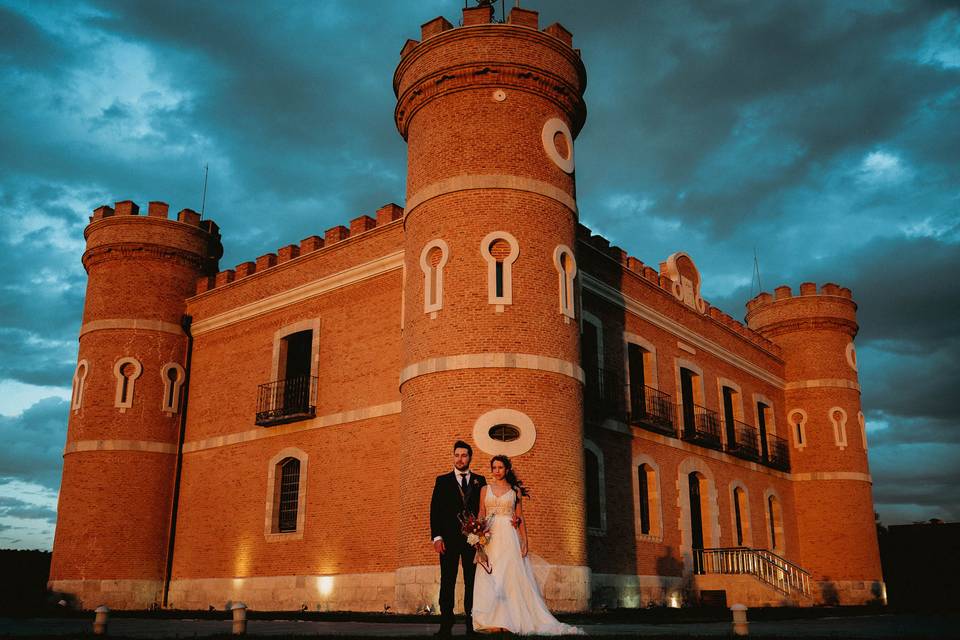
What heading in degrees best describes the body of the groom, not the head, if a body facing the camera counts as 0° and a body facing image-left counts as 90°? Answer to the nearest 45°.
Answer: approximately 0°

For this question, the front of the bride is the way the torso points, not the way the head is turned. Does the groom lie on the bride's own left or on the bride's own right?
on the bride's own right

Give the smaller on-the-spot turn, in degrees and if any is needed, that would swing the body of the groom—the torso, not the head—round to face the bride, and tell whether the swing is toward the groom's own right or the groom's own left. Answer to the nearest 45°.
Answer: approximately 135° to the groom's own left

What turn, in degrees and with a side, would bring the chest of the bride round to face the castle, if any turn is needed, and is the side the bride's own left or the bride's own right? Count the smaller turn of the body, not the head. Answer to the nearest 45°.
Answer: approximately 180°

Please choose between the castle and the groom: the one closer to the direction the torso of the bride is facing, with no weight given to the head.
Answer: the groom

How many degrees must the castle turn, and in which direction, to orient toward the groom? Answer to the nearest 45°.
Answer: approximately 45° to its right

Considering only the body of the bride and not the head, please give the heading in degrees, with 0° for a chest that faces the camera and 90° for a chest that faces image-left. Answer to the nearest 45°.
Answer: approximately 0°

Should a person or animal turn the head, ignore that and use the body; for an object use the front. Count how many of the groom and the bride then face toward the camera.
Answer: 2

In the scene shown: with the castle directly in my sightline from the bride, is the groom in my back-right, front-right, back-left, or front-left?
back-left

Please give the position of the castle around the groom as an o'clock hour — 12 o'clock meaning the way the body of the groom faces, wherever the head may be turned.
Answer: The castle is roughly at 6 o'clock from the groom.
